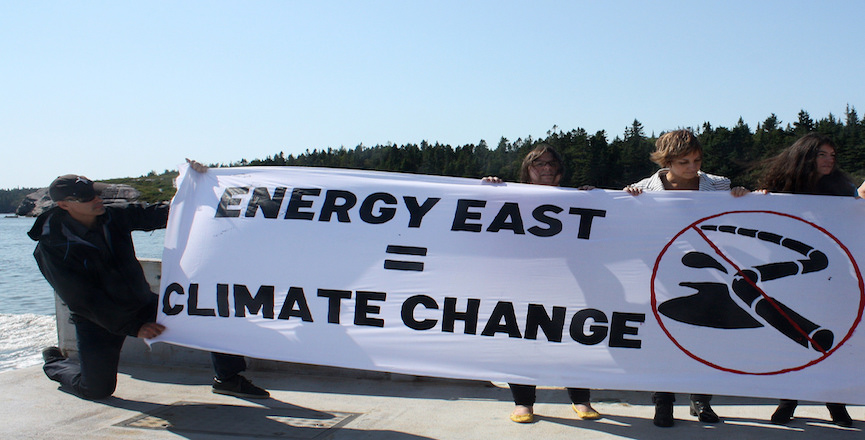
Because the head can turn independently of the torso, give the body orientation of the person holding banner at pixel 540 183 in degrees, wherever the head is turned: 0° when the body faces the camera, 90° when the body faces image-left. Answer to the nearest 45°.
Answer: approximately 0°

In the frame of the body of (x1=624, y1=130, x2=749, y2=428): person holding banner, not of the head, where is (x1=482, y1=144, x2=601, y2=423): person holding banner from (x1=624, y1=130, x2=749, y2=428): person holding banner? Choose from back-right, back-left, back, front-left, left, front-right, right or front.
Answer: right

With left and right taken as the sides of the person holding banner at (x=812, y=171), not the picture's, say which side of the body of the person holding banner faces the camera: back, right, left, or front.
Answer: front

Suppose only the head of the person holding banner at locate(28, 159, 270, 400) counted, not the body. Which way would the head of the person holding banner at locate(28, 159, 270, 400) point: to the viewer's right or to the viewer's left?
to the viewer's right

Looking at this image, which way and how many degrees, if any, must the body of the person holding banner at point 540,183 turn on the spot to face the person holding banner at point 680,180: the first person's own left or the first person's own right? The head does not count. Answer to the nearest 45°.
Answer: approximately 90° to the first person's own left

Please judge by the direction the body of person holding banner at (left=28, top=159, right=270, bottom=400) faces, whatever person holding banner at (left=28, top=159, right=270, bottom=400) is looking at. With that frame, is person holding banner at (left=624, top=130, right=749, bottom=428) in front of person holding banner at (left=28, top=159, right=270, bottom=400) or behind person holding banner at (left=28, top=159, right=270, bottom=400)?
in front

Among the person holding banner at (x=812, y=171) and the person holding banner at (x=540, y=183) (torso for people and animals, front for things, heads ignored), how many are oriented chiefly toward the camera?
2

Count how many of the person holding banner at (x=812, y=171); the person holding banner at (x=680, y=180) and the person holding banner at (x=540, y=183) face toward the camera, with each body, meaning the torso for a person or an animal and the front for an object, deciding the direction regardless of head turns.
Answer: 3

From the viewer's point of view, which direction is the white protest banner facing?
toward the camera

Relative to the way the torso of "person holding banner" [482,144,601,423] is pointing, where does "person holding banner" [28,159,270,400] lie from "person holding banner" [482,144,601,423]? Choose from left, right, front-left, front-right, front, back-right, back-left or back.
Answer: right

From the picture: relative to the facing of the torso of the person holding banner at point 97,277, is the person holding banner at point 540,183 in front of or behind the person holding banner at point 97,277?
in front

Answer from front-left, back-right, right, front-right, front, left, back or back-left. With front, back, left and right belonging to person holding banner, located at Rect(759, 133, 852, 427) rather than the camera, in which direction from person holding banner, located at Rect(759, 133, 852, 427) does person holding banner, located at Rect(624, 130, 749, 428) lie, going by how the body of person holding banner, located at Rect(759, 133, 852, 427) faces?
front-right

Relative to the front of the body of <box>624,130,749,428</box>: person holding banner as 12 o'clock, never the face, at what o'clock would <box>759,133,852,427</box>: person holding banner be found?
<box>759,133,852,427</box>: person holding banner is roughly at 8 o'clock from <box>624,130,749,428</box>: person holding banner.
